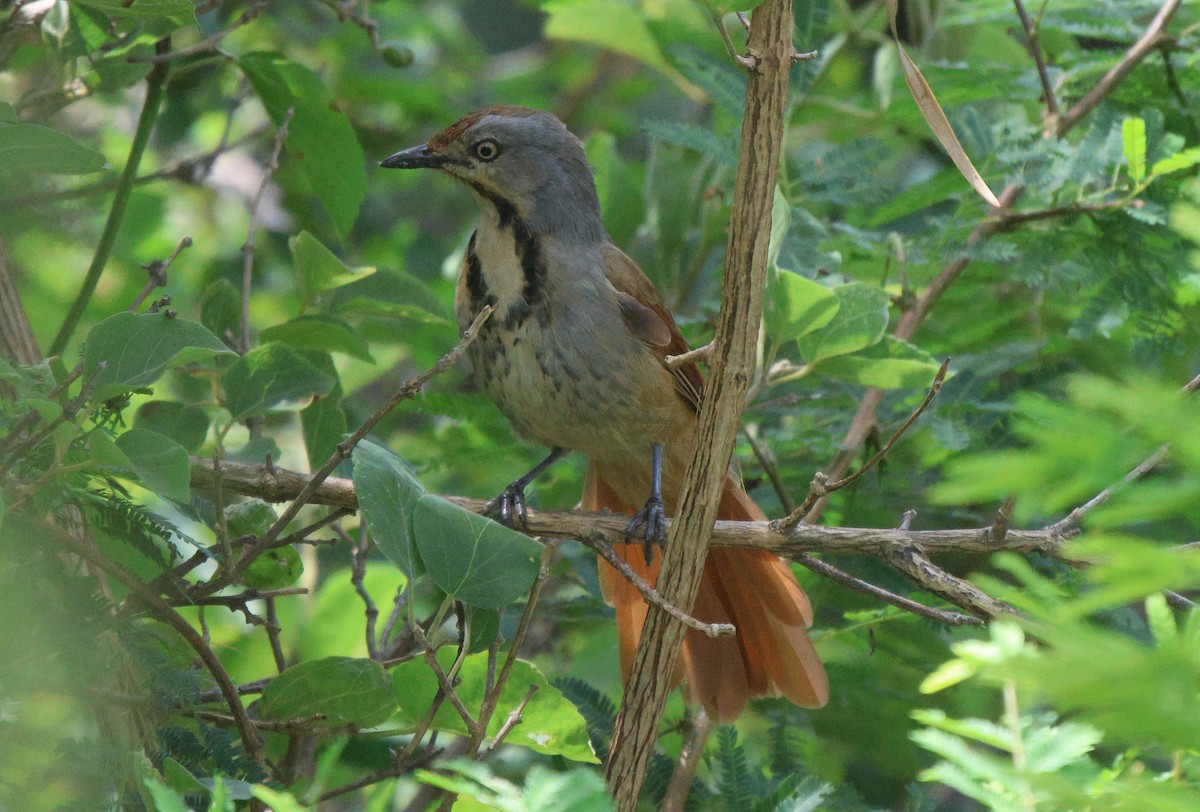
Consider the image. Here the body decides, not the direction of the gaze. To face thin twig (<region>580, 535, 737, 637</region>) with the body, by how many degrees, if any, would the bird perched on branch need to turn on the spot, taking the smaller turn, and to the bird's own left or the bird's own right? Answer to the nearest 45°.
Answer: approximately 45° to the bird's own left

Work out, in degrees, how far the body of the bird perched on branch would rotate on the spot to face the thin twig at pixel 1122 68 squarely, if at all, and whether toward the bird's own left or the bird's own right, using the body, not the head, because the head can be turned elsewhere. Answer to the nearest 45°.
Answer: approximately 135° to the bird's own left

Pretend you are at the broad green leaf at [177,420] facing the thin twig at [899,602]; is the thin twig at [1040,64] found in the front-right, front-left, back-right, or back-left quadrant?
front-left

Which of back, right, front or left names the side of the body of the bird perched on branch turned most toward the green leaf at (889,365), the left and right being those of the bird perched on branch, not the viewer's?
back

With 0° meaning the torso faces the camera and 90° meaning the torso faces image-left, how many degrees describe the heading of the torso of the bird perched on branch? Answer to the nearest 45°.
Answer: approximately 45°

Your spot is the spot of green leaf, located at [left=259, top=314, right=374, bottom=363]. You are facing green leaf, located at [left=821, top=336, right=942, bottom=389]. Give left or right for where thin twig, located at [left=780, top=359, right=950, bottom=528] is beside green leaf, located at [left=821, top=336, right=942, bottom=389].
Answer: right

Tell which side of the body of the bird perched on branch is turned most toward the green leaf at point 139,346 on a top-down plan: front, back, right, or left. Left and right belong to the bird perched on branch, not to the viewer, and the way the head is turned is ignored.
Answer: front

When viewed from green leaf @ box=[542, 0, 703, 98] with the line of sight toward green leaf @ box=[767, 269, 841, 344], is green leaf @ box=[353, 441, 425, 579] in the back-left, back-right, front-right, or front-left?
front-right

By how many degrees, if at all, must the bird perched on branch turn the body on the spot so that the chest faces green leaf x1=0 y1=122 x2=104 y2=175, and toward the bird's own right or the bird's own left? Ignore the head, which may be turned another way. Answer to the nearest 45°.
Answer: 0° — it already faces it
